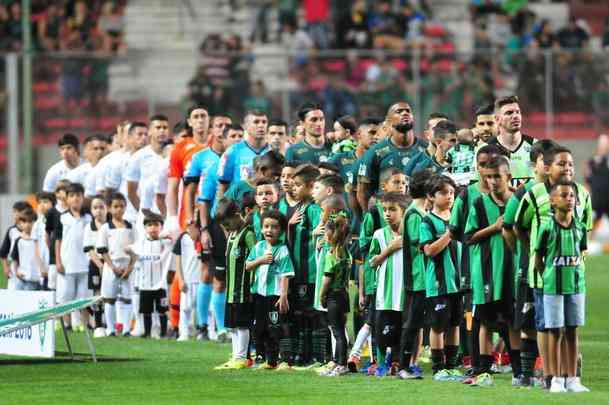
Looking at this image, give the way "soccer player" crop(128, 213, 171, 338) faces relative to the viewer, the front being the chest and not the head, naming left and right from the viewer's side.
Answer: facing the viewer

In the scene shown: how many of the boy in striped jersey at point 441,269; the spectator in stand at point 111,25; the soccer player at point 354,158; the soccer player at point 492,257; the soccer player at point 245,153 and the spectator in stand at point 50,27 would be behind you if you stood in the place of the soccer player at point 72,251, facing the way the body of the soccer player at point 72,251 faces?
2

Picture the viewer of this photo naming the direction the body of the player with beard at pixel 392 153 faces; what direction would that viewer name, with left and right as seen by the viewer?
facing the viewer and to the right of the viewer

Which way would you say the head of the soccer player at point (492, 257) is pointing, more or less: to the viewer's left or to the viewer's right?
to the viewer's left

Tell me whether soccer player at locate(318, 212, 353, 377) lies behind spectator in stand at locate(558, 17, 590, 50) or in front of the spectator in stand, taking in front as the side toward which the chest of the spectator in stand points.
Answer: in front

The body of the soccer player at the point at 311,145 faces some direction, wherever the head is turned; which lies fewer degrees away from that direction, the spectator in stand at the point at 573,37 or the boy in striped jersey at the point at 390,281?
the boy in striped jersey

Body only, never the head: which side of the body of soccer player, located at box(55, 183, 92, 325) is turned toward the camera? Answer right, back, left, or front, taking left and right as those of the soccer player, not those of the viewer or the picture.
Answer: front

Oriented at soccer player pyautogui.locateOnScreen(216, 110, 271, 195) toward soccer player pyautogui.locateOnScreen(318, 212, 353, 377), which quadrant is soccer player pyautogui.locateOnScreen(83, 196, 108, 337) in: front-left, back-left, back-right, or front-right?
back-right
